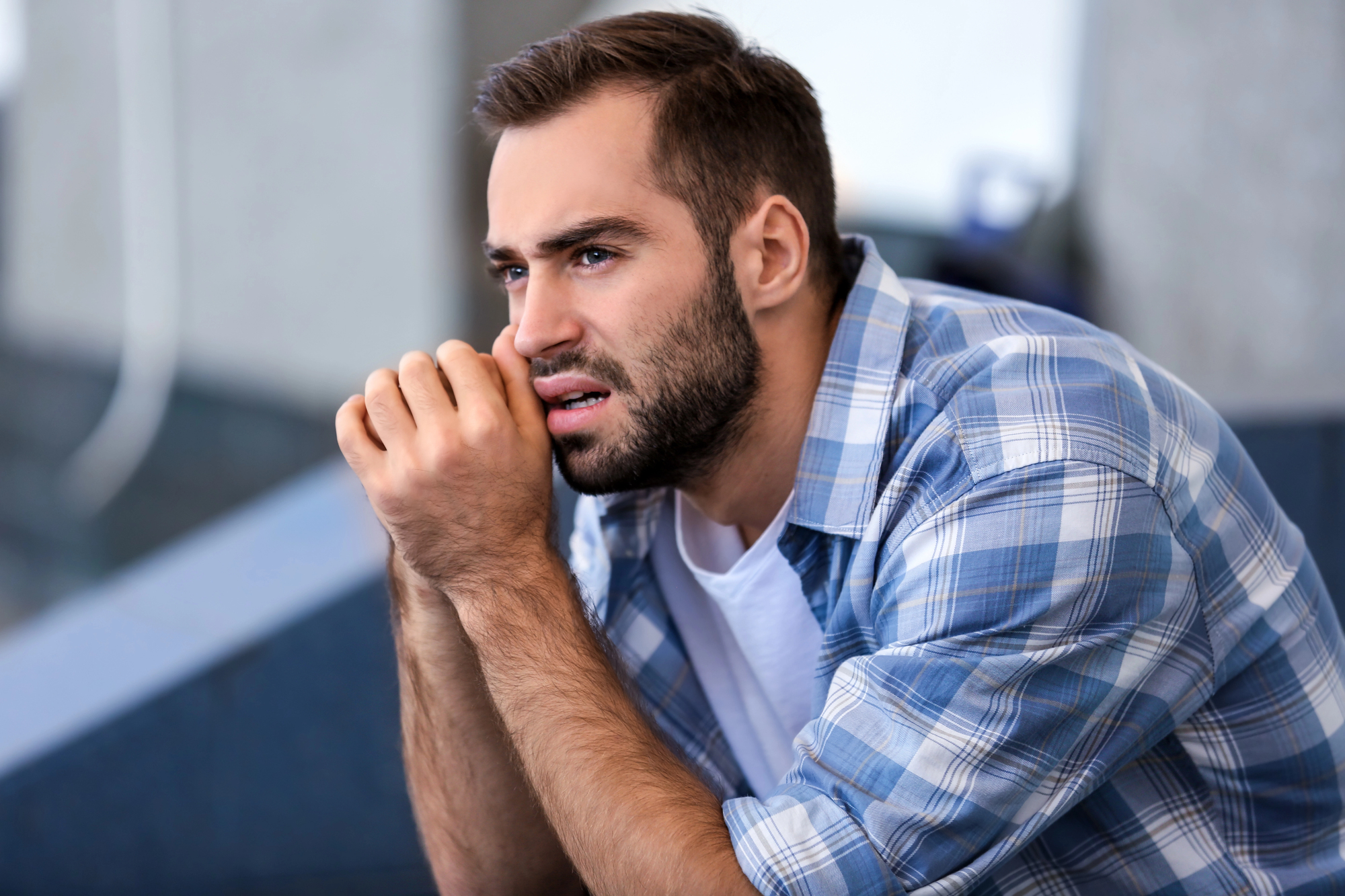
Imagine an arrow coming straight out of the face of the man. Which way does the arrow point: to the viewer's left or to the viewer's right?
to the viewer's left

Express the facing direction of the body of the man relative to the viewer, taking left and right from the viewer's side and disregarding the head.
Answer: facing the viewer and to the left of the viewer
